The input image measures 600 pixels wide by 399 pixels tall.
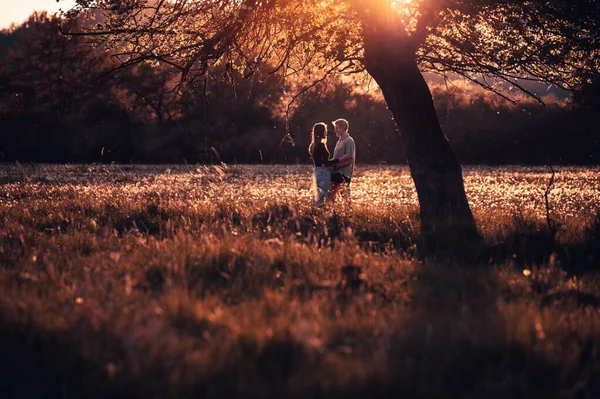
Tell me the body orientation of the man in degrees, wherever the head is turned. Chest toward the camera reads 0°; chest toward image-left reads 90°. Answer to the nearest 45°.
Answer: approximately 90°

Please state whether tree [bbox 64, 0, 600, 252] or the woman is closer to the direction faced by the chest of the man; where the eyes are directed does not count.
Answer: the woman

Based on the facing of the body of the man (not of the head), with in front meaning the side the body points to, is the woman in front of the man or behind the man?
in front

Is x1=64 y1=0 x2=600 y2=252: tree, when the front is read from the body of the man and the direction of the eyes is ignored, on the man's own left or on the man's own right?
on the man's own left
